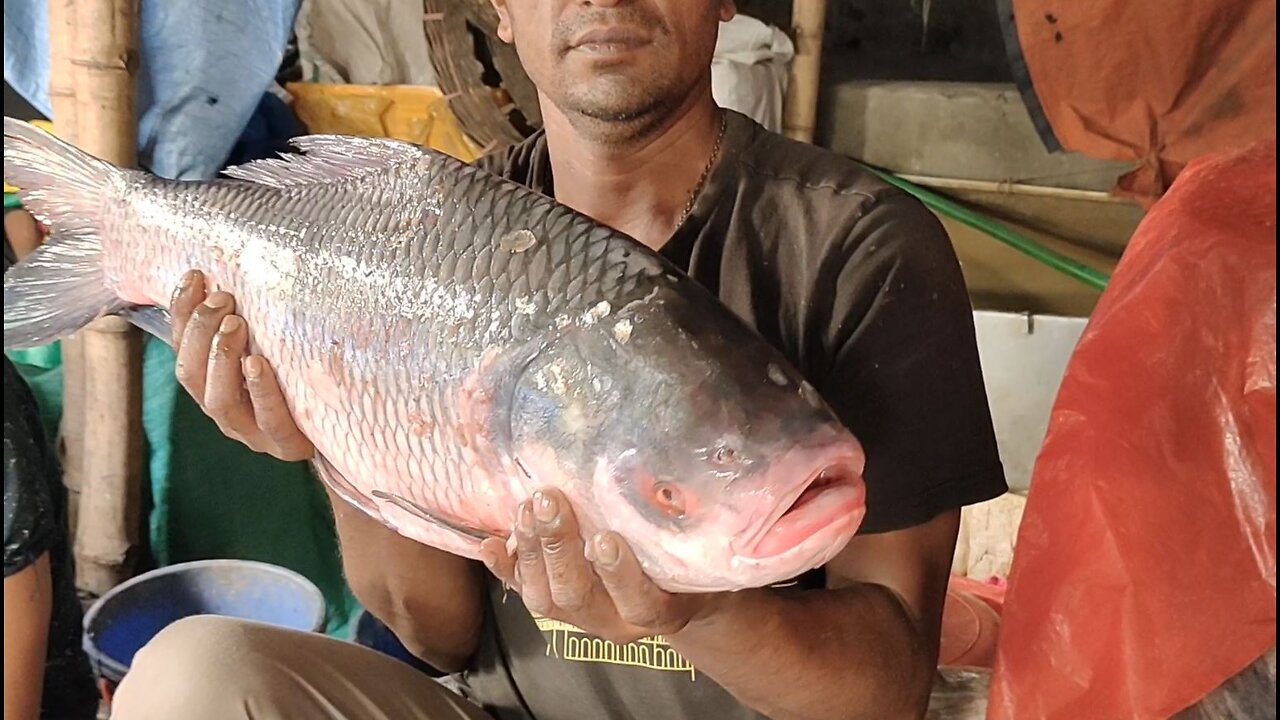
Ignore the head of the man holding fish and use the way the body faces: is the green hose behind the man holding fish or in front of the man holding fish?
behind

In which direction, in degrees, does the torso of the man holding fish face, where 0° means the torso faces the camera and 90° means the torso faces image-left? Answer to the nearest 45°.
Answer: approximately 0°

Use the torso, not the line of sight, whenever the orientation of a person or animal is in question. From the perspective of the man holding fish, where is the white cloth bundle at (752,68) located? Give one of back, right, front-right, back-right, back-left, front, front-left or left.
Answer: back

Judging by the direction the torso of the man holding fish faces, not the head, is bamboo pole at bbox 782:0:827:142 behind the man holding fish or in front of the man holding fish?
behind

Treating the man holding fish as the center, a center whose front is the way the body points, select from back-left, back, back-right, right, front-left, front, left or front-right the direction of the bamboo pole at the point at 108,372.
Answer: back-right

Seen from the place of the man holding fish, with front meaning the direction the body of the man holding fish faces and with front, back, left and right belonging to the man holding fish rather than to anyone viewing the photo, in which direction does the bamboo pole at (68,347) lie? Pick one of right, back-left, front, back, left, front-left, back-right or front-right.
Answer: back-right
